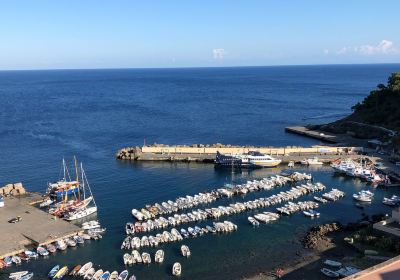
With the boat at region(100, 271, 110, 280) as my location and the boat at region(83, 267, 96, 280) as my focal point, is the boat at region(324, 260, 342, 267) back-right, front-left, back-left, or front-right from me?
back-right

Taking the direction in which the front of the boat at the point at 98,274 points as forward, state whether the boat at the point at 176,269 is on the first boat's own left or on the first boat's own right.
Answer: on the first boat's own right

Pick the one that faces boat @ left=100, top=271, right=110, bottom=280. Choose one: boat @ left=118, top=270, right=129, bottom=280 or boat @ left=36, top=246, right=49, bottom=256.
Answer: boat @ left=36, top=246, right=49, bottom=256

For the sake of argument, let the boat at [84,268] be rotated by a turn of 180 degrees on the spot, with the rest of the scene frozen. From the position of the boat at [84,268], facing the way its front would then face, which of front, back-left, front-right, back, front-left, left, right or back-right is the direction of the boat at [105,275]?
left

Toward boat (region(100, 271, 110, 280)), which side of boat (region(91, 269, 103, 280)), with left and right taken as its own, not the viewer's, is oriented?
right

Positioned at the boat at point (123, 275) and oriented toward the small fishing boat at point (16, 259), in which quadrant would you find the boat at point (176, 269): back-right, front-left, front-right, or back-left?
back-right

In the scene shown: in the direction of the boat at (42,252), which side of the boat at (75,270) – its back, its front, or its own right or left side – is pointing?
left

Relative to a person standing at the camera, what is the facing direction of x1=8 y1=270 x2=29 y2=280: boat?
facing away from the viewer and to the right of the viewer
